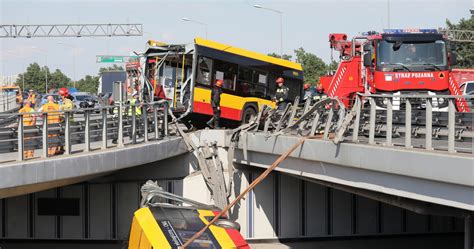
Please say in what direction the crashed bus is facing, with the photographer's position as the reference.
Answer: facing the viewer and to the left of the viewer

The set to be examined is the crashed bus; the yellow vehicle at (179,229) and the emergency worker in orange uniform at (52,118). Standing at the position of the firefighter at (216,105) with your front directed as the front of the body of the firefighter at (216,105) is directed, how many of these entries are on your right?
1

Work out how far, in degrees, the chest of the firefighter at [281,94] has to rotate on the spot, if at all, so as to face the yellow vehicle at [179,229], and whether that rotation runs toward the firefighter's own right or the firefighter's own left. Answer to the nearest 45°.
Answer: approximately 45° to the firefighter's own left

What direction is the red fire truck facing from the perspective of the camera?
toward the camera

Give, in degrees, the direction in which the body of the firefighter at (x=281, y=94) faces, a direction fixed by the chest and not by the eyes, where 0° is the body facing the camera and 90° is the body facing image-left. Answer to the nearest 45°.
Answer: approximately 45°

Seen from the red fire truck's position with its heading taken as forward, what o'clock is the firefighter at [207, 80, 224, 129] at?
The firefighter is roughly at 3 o'clock from the red fire truck.
